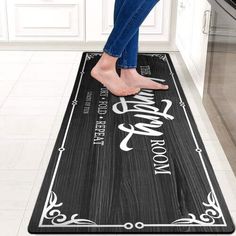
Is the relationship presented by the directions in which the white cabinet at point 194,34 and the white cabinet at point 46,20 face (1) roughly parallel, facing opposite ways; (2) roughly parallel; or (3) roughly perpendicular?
roughly perpendicular

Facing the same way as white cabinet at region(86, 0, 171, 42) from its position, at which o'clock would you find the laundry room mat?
The laundry room mat is roughly at 12 o'clock from the white cabinet.

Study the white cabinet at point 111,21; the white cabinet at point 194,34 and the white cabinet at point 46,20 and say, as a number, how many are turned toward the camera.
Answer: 2

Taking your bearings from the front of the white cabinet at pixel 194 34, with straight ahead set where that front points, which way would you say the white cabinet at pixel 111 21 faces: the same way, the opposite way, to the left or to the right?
to the left

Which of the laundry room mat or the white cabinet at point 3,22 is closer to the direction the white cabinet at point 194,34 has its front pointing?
the white cabinet

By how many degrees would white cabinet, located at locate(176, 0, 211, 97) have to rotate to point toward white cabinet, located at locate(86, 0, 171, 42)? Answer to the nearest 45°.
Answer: approximately 45° to its right

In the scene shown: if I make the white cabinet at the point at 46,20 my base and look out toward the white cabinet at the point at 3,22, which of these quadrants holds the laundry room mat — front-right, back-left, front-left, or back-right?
back-left

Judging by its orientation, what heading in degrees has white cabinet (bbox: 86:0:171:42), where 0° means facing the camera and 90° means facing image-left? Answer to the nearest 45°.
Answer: approximately 0°

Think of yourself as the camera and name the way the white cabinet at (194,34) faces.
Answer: facing to the left of the viewer
